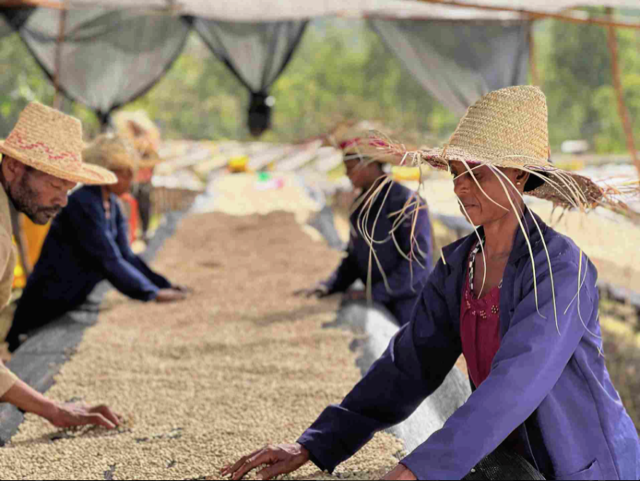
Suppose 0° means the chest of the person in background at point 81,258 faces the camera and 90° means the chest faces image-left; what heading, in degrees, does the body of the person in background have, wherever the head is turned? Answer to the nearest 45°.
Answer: approximately 270°

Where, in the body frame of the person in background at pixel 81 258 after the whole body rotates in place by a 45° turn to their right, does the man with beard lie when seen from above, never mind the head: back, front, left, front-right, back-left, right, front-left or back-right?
front-right

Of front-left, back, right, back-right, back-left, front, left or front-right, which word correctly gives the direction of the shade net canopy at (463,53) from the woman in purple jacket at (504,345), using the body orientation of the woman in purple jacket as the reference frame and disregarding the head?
back-right

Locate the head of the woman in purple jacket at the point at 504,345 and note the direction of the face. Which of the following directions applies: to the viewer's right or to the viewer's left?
to the viewer's left

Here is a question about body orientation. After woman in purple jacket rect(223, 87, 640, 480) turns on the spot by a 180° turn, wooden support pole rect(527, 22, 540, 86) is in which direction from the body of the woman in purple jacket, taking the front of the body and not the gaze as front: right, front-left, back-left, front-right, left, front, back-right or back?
front-left

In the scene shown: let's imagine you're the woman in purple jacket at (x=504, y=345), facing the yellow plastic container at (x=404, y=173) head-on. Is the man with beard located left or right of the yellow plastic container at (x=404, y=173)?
left

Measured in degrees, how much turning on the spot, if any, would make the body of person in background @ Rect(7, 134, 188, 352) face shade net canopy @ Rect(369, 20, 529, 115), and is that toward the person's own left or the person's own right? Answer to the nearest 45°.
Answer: approximately 45° to the person's own left

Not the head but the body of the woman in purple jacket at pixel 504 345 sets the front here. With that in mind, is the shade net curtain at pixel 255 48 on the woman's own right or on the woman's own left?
on the woman's own right
